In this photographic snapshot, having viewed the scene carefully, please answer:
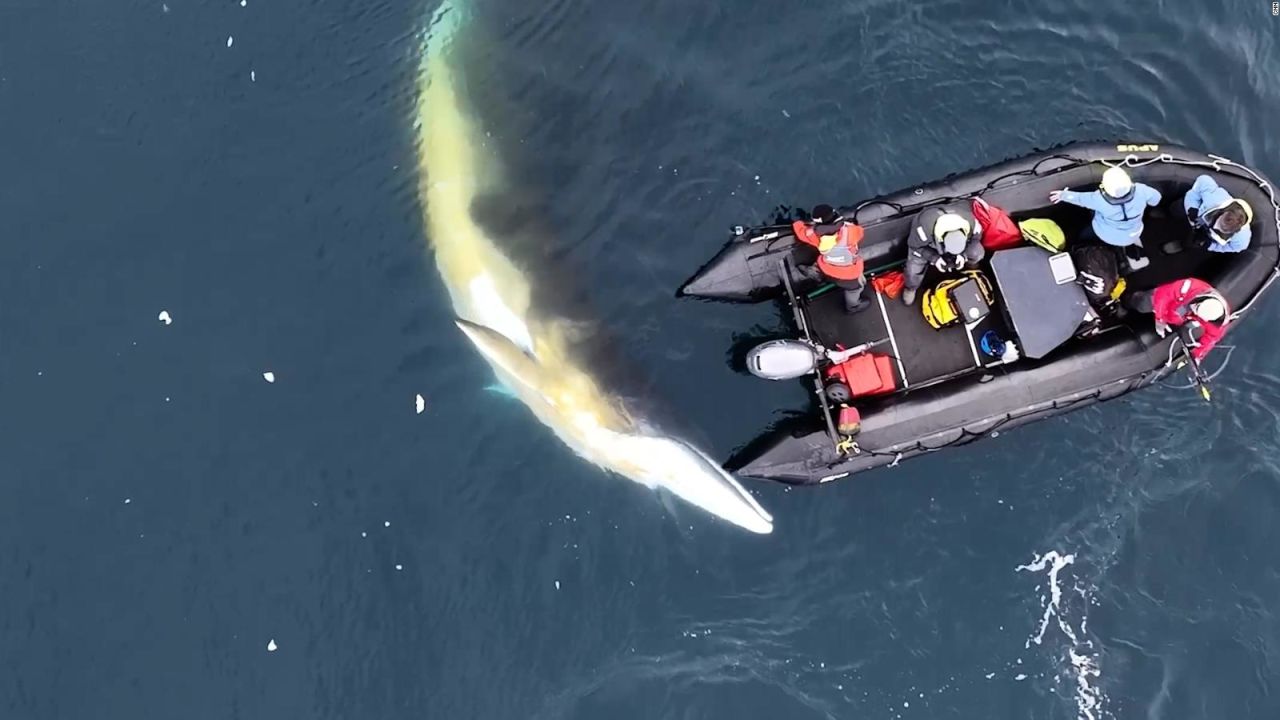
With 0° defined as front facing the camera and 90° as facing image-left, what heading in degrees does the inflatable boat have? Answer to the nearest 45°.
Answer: approximately 270°
